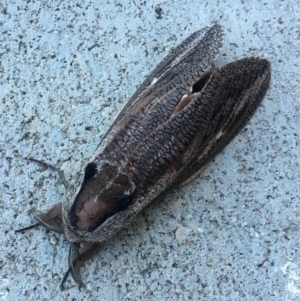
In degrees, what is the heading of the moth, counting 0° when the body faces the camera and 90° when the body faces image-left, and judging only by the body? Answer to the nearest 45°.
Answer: approximately 45°
